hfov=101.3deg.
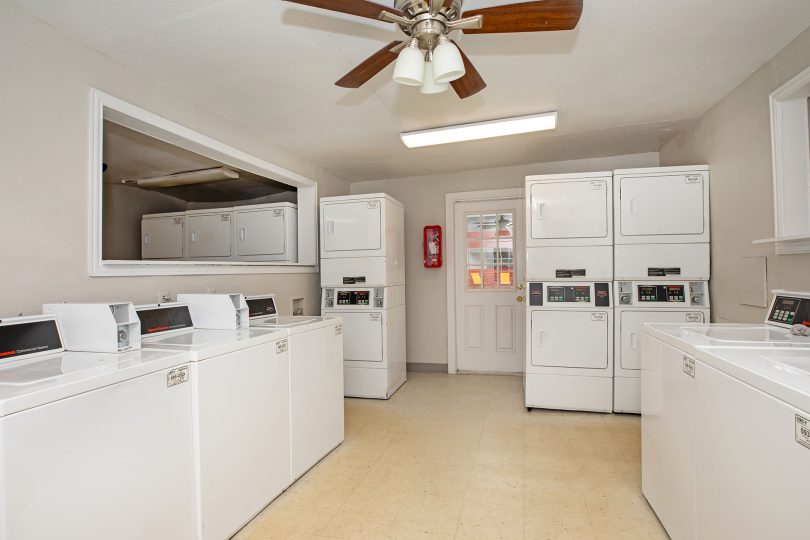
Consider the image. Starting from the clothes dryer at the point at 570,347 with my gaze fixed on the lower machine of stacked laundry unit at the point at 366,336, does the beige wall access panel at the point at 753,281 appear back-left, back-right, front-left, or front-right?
back-left

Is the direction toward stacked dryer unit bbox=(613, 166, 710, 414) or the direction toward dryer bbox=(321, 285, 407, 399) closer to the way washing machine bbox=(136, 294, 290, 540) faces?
the stacked dryer unit

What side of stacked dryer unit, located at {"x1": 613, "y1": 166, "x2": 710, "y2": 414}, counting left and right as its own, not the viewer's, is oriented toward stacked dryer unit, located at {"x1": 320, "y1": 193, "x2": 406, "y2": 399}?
right

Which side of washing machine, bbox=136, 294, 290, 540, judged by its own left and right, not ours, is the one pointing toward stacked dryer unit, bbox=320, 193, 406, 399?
left

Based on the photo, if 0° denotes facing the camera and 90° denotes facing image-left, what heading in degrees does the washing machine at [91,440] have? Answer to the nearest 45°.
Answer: approximately 315°

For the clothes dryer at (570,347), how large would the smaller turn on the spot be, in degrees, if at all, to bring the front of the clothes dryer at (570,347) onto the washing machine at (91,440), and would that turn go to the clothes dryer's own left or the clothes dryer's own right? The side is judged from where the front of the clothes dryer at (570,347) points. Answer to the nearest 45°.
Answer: approximately 45° to the clothes dryer's own right
